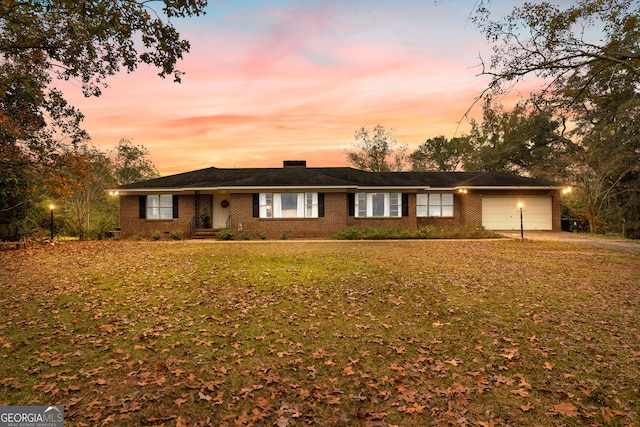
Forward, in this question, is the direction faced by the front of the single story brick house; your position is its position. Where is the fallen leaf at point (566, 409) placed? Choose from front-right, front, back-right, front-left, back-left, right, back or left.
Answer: front

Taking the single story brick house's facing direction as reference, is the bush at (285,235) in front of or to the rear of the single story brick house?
in front

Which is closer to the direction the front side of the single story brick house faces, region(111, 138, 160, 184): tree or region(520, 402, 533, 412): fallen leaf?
the fallen leaf

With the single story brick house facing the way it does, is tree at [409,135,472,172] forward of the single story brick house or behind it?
behind

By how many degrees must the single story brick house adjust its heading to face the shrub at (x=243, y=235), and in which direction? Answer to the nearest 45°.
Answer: approximately 45° to its right

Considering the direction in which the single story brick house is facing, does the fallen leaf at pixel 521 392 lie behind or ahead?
ahead

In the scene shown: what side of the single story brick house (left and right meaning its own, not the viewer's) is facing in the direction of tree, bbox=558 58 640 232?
left

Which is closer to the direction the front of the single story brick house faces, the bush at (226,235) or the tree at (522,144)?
the bush

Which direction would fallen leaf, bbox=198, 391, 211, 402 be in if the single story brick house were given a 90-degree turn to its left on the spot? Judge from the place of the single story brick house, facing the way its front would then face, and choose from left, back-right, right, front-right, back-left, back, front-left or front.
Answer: right

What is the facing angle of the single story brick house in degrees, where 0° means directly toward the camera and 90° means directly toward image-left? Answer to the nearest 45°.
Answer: approximately 0°

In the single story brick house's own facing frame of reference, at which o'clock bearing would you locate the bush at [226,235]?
The bush is roughly at 2 o'clock from the single story brick house.

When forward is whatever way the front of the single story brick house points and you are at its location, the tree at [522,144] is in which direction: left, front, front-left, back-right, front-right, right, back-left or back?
back-left

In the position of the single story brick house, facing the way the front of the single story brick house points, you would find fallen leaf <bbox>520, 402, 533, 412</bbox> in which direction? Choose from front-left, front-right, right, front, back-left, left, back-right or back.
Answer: front

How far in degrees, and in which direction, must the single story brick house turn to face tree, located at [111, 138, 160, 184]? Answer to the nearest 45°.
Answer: approximately 135° to its right
